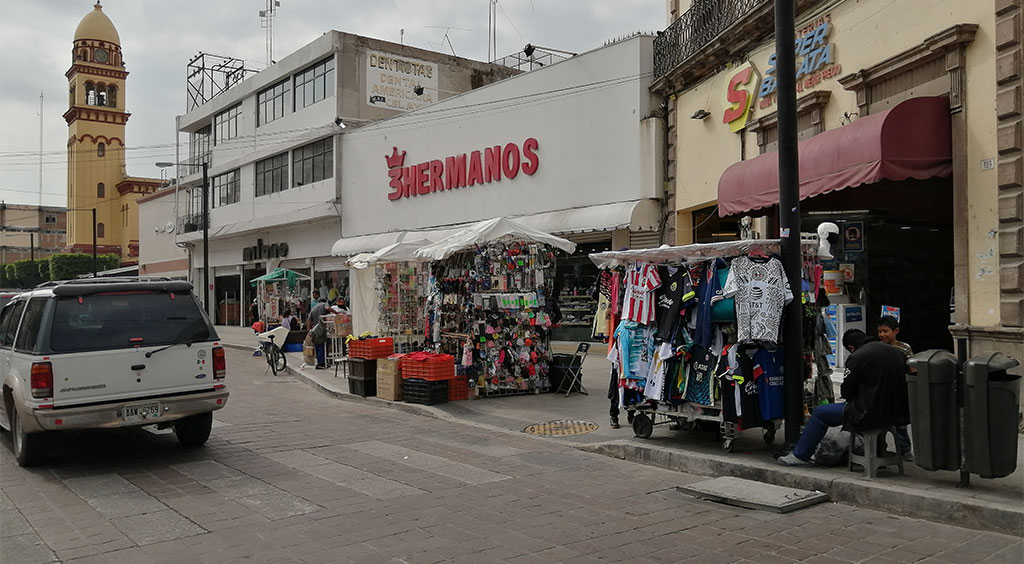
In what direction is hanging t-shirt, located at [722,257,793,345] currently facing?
toward the camera

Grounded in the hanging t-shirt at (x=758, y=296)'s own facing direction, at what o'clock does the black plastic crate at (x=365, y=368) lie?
The black plastic crate is roughly at 4 o'clock from the hanging t-shirt.

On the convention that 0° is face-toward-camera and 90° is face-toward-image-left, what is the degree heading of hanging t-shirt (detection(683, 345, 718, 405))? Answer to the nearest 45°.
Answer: approximately 0°

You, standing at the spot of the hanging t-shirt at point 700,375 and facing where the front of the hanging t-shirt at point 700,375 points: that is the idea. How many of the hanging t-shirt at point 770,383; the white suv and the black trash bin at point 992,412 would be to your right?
1

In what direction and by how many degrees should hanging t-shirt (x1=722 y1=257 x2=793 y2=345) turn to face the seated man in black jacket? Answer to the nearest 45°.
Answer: approximately 45° to its left

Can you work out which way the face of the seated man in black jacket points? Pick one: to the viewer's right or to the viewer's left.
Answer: to the viewer's left

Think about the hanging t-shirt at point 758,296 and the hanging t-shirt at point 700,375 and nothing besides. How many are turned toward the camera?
2

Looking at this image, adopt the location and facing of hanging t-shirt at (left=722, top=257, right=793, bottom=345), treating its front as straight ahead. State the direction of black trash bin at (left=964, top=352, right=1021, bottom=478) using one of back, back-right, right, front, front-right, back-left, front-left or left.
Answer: front-left

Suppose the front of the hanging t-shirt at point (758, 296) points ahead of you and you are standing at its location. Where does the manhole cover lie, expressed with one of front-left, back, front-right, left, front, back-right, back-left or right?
back-right

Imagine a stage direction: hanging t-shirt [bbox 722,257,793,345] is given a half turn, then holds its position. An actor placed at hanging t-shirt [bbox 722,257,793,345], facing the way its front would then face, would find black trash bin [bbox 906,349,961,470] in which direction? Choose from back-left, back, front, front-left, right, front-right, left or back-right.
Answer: back-right

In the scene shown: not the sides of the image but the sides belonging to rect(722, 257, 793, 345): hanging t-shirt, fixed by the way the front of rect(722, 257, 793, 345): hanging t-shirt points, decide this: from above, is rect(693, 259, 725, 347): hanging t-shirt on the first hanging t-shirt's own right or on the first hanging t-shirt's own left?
on the first hanging t-shirt's own right

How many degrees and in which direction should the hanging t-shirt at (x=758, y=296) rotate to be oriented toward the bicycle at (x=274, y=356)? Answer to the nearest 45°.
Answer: approximately 135° to its right
